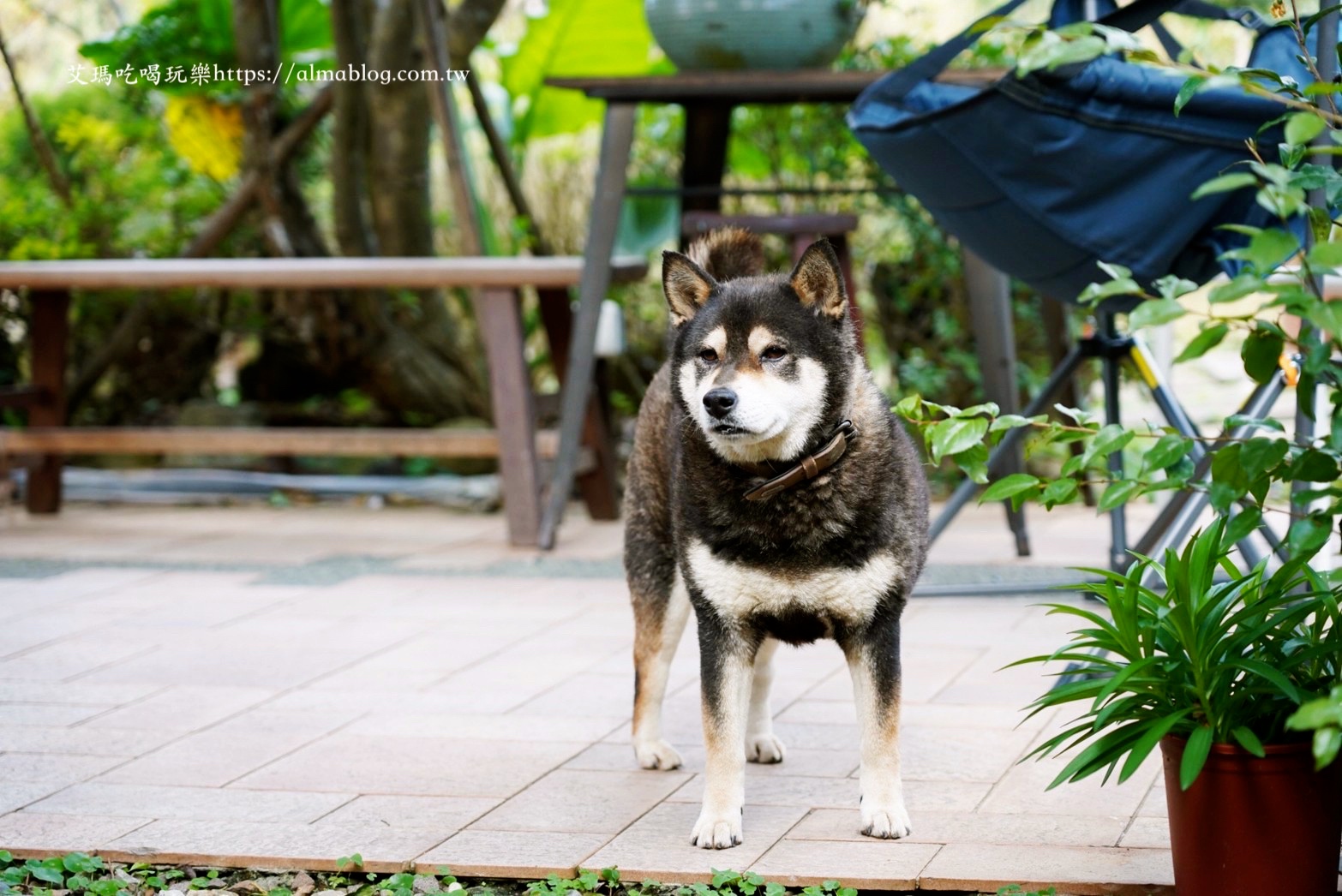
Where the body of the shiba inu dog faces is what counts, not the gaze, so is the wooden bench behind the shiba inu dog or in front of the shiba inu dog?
behind

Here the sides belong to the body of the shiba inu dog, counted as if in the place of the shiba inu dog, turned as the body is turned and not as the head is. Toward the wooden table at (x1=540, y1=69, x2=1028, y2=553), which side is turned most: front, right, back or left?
back

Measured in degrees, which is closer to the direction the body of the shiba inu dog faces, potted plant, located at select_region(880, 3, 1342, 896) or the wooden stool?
the potted plant

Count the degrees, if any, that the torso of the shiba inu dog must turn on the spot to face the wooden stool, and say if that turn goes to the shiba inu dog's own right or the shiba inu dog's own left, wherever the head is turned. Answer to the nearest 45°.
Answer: approximately 180°

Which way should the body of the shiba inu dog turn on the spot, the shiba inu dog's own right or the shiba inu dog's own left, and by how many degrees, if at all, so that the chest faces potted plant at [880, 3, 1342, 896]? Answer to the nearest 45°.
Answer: approximately 45° to the shiba inu dog's own left

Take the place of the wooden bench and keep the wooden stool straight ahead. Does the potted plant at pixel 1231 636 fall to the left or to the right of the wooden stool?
right

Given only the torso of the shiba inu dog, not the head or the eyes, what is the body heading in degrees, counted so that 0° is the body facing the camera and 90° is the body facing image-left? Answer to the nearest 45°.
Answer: approximately 0°

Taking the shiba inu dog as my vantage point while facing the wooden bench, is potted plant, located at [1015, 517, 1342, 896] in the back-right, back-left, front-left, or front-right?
back-right

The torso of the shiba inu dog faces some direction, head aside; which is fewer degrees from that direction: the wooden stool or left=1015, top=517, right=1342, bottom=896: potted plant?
the potted plant
